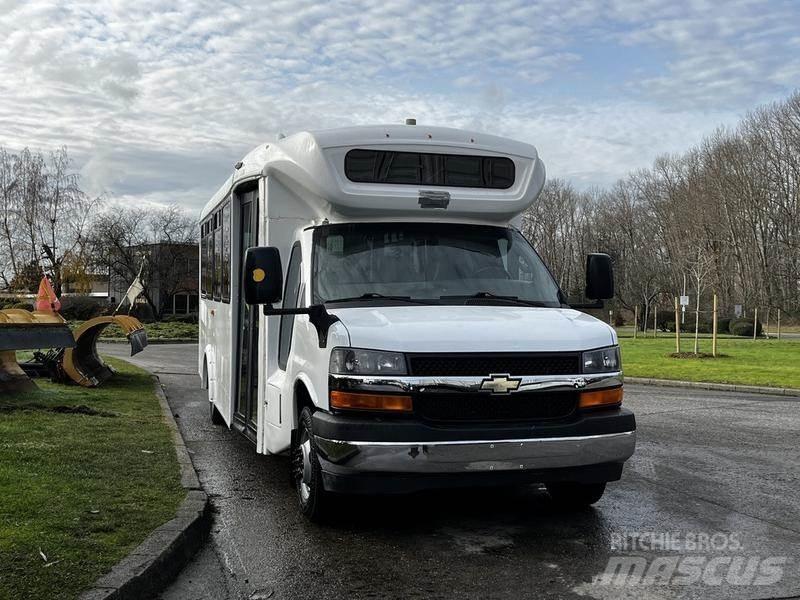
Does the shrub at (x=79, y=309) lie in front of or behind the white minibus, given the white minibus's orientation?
behind

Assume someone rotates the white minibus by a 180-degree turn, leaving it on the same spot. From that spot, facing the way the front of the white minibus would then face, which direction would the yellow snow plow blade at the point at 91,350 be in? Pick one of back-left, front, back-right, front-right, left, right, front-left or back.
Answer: front

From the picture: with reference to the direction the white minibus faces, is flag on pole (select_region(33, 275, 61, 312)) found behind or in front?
behind

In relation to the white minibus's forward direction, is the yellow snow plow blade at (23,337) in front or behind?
behind

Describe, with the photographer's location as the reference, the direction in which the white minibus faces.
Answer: facing the viewer and to the right of the viewer

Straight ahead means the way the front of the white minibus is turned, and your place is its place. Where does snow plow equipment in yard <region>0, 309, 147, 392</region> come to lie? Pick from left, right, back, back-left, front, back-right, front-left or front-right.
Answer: back
